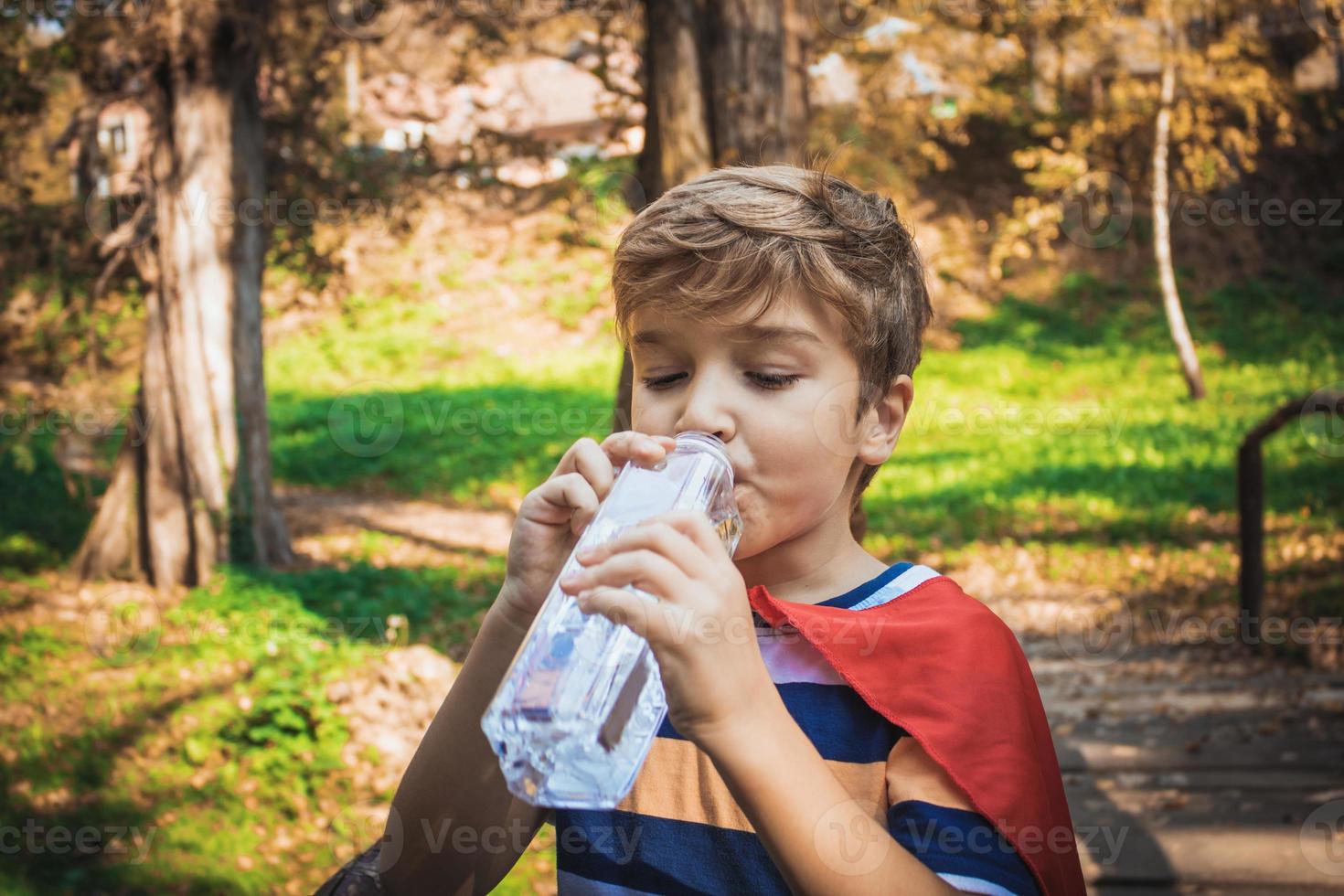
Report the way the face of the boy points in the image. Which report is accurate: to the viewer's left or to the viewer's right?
to the viewer's left

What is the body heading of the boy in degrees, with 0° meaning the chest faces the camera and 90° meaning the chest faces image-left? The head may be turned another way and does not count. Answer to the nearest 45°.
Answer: approximately 45°

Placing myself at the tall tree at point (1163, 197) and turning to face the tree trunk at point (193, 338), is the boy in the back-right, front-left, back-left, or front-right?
front-left

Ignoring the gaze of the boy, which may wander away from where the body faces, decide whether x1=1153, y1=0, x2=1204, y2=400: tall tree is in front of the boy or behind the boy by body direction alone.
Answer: behind

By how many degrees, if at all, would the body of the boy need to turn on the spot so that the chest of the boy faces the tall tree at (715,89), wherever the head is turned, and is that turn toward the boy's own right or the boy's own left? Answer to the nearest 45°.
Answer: approximately 135° to the boy's own right

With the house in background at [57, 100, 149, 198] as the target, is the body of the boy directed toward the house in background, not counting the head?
no
